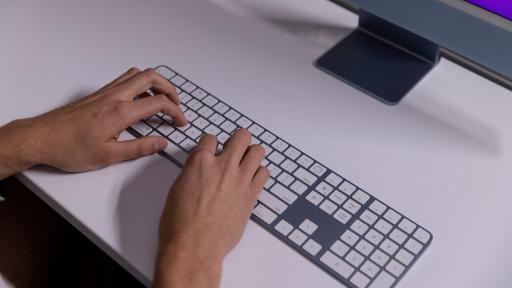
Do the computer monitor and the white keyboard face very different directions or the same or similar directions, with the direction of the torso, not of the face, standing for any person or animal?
same or similar directions

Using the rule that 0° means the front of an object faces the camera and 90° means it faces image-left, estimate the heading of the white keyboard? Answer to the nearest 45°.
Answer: approximately 45°

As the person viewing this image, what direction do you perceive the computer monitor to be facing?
facing the viewer and to the left of the viewer

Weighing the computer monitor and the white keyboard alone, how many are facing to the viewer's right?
0

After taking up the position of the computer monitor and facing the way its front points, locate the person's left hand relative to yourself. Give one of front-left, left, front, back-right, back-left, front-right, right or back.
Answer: front
